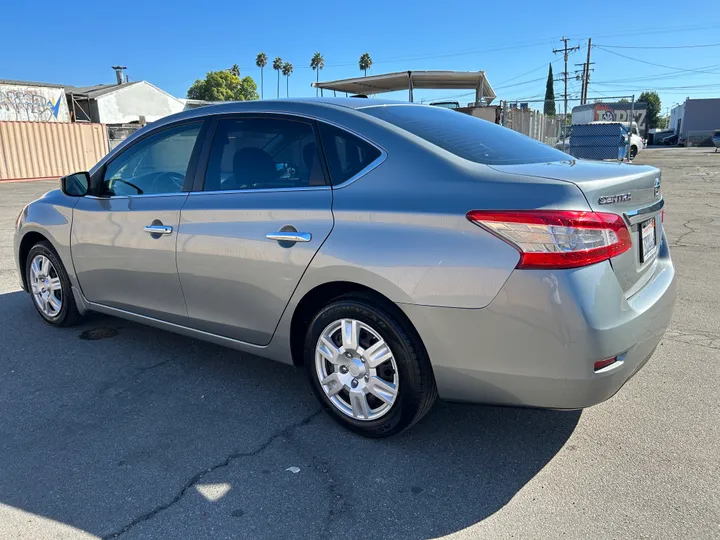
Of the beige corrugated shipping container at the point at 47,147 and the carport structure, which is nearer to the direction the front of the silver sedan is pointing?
the beige corrugated shipping container

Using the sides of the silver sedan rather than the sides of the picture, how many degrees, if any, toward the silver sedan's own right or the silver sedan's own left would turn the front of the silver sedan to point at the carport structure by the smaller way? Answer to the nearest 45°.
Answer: approximately 45° to the silver sedan's own right

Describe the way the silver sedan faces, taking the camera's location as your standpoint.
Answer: facing away from the viewer and to the left of the viewer

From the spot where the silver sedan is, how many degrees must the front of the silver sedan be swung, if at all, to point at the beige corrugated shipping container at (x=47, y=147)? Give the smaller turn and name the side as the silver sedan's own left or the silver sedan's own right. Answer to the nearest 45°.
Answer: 0° — it already faces it

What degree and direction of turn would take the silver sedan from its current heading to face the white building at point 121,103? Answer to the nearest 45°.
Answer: approximately 45° to its right
